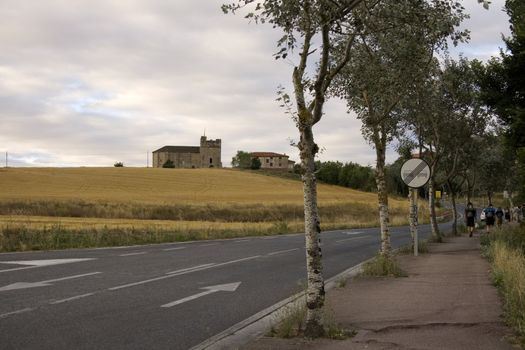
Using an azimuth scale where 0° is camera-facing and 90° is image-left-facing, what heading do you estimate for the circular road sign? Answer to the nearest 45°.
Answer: approximately 0°
